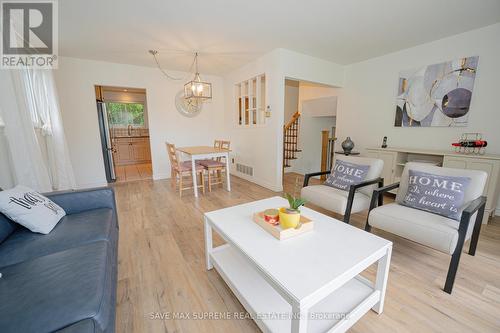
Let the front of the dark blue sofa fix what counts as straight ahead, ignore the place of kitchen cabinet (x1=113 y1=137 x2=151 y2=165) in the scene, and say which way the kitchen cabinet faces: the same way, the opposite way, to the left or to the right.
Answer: to the right

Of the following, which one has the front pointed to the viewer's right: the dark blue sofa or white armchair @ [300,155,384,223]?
the dark blue sofa

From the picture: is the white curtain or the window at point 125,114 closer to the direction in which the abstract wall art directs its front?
the white curtain

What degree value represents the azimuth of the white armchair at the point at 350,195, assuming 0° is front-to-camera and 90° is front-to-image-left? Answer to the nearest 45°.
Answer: approximately 45°

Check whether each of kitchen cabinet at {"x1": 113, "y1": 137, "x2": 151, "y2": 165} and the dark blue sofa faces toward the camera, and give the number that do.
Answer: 1

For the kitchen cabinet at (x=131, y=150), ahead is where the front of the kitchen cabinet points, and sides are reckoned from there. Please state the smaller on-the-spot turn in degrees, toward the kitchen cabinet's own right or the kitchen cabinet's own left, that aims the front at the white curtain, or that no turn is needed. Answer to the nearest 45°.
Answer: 0° — it already faces it

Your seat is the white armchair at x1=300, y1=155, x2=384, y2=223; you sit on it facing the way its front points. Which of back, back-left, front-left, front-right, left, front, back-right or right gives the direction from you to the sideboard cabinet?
back

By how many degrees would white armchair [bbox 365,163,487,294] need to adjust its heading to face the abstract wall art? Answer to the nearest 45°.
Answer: approximately 135° to its right

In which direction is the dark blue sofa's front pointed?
to the viewer's right
